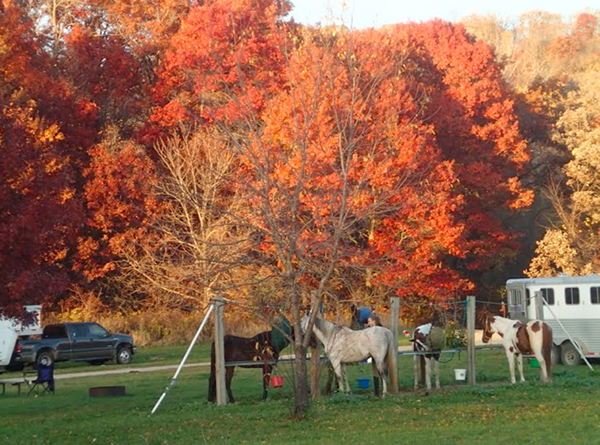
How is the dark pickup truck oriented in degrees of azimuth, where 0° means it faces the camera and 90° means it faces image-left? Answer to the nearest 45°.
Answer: approximately 270°

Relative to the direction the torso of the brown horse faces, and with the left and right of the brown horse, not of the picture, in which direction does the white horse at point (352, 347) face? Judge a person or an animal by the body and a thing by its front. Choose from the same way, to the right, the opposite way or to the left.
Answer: the opposite way

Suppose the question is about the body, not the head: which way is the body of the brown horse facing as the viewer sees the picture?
to the viewer's right

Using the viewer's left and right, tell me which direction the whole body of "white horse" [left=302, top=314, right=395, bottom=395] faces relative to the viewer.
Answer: facing to the left of the viewer

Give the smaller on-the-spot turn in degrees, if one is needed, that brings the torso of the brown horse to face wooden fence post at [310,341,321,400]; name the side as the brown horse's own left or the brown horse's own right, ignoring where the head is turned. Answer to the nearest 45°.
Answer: approximately 45° to the brown horse's own right

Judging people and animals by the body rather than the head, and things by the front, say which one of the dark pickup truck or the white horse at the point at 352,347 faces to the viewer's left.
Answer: the white horse

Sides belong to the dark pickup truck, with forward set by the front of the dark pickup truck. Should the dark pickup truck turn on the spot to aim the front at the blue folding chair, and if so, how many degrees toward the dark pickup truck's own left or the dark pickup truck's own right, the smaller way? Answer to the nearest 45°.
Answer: approximately 90° to the dark pickup truck's own right

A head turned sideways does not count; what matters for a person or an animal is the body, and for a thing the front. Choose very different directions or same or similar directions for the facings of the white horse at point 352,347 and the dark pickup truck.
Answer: very different directions

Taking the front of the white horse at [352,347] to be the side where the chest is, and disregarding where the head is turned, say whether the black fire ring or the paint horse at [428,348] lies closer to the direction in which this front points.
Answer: the black fire ring
